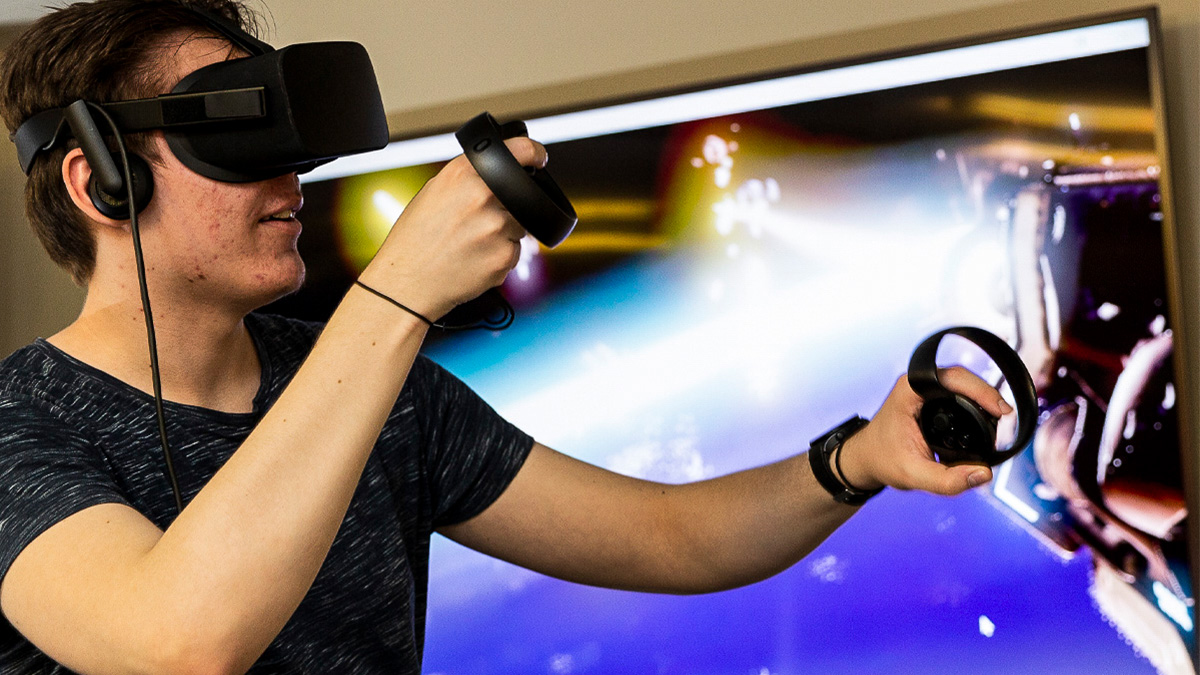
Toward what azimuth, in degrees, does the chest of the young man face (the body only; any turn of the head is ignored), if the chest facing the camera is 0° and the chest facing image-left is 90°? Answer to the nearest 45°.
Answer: approximately 315°

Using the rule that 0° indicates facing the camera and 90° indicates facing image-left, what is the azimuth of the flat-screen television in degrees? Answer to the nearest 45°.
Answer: approximately 45°

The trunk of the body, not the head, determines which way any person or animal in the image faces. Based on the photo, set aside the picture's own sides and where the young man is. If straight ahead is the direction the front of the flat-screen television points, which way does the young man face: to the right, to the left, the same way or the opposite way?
to the left

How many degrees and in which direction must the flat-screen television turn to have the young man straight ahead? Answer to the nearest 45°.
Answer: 0° — it already faces them

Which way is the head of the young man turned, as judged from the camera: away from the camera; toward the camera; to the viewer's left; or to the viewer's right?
to the viewer's right
